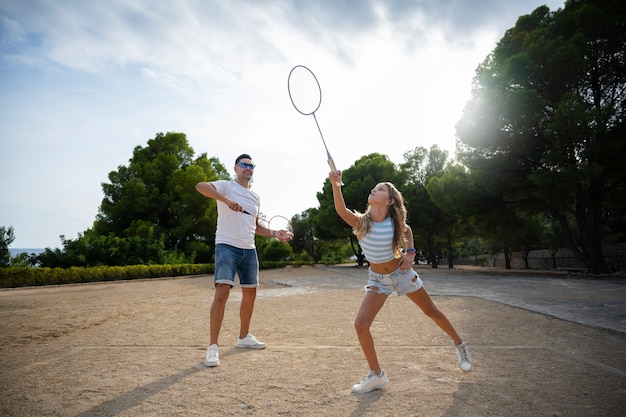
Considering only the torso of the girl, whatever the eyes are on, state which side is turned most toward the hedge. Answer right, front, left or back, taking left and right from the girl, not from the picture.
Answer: right

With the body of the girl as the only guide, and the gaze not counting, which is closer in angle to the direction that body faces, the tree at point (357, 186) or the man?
the man

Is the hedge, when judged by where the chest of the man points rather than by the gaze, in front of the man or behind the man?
behind

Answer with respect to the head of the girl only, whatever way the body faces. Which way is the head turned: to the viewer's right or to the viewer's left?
to the viewer's left

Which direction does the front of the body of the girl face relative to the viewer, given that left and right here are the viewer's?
facing the viewer and to the left of the viewer

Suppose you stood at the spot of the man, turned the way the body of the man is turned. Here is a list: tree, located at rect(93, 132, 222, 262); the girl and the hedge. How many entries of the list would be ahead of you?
1

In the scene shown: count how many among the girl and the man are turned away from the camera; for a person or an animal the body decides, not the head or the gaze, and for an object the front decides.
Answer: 0
